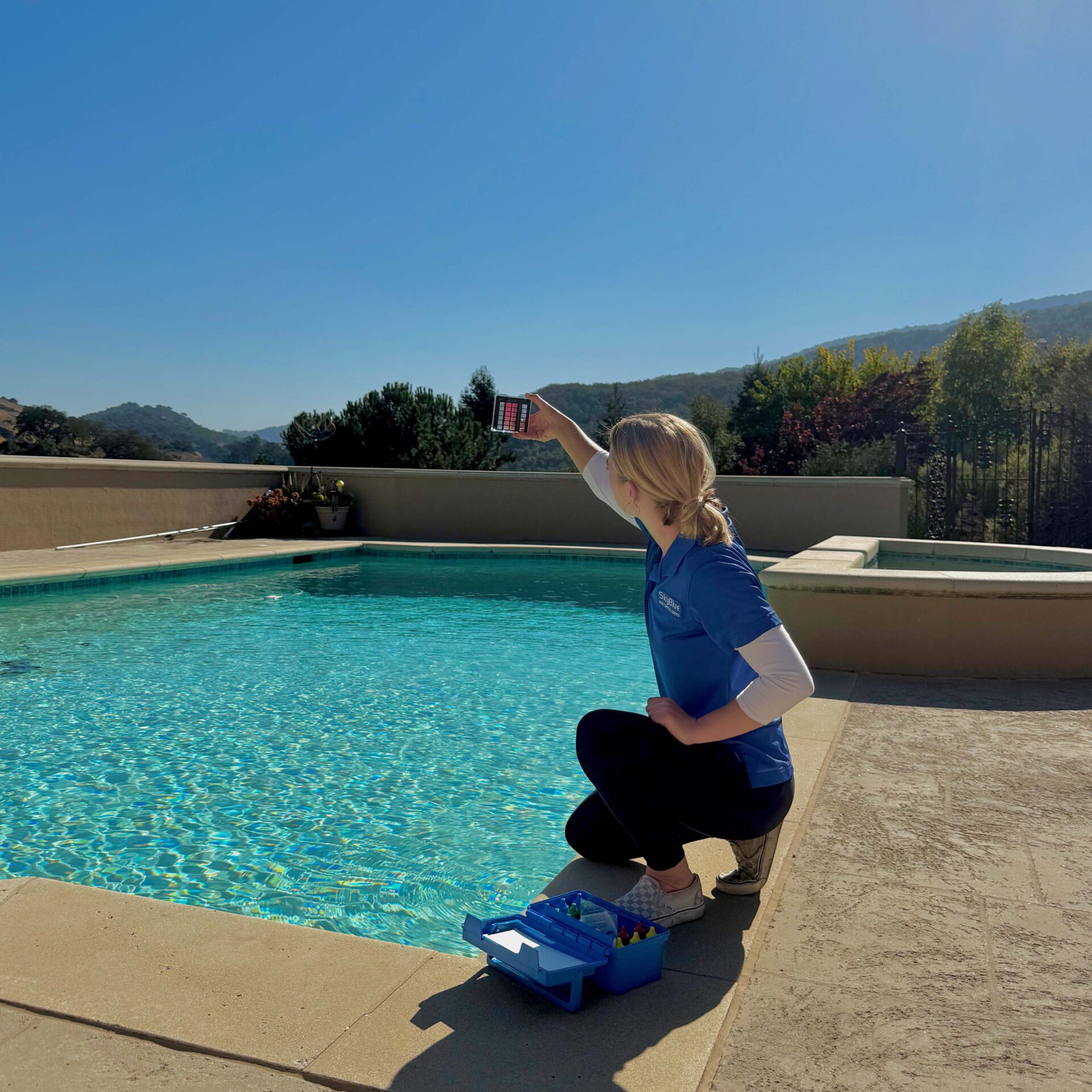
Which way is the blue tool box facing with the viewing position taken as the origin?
facing away from the viewer and to the right of the viewer

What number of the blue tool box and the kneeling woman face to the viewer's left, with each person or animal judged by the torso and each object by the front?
1

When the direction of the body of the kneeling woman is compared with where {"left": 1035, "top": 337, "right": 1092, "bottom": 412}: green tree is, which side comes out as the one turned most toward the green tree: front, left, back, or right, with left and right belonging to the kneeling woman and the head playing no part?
right

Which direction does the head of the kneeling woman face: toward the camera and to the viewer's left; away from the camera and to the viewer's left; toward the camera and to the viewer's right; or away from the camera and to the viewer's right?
away from the camera and to the viewer's left

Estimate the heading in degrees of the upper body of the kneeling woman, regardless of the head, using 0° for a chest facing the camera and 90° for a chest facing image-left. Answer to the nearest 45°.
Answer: approximately 90°

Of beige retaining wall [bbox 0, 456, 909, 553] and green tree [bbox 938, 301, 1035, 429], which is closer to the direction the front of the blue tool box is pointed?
the green tree

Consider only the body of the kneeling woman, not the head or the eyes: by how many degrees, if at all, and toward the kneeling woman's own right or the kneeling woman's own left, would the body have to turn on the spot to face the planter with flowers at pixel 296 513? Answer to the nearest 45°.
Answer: approximately 45° to the kneeling woman's own right
